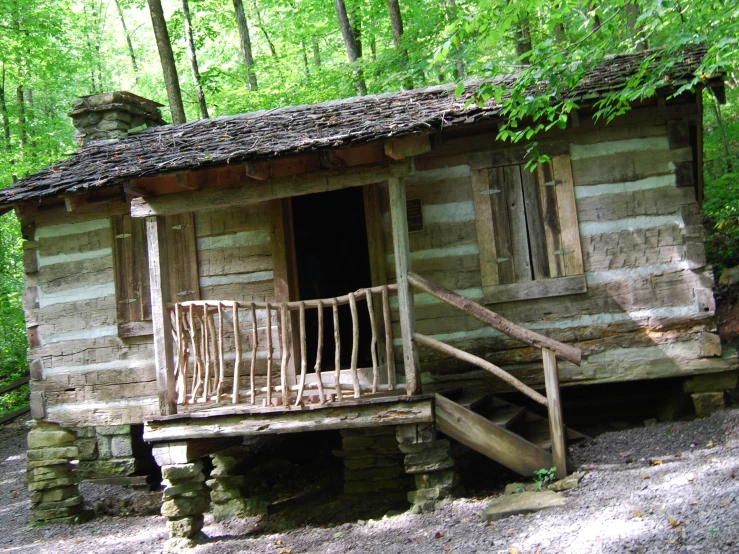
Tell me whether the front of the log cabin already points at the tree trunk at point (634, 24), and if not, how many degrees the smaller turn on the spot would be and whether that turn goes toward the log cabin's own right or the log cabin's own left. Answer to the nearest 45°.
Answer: approximately 135° to the log cabin's own left

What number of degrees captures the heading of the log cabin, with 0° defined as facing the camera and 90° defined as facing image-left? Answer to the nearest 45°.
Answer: approximately 0°

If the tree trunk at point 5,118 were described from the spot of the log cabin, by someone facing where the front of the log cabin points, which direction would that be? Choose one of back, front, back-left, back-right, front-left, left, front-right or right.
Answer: back-right
